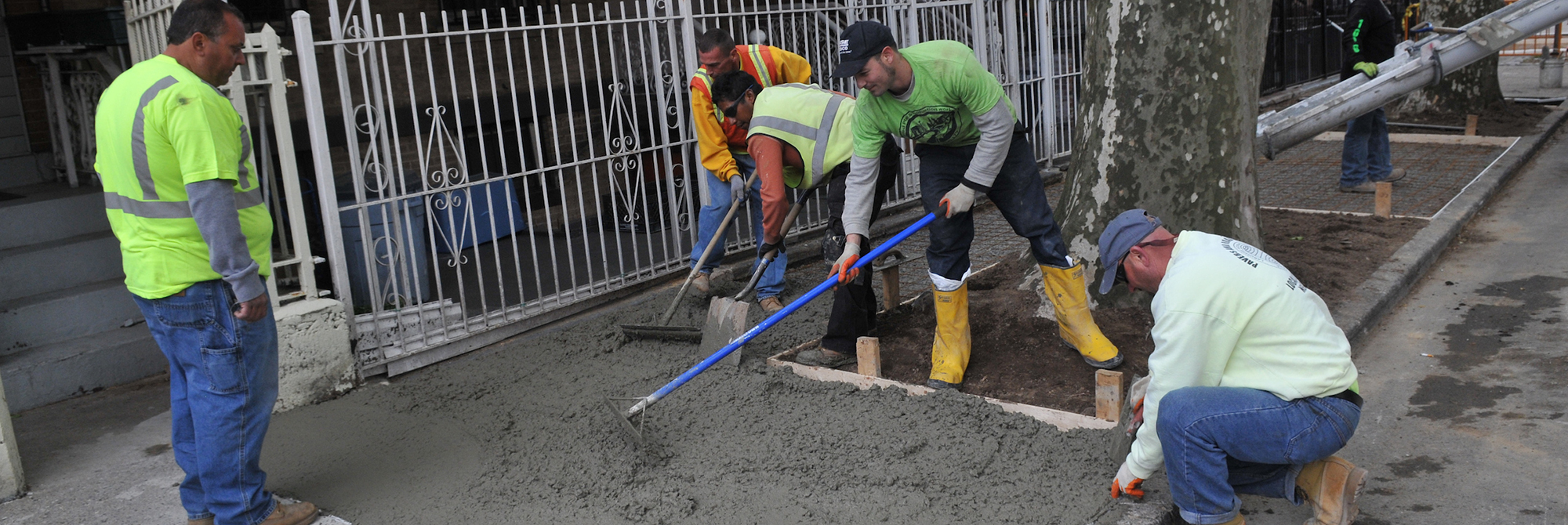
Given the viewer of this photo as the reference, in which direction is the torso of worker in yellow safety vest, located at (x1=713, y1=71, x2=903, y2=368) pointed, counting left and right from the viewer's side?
facing to the left of the viewer

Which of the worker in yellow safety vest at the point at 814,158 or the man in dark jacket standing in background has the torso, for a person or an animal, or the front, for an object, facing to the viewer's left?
the worker in yellow safety vest

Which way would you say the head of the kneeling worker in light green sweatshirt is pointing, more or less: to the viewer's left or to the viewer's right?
to the viewer's left

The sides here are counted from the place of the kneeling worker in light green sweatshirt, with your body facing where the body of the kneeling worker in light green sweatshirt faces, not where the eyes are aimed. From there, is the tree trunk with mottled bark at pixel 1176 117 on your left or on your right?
on your right

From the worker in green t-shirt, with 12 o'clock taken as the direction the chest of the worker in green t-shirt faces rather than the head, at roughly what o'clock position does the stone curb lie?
The stone curb is roughly at 6 o'clock from the worker in green t-shirt.

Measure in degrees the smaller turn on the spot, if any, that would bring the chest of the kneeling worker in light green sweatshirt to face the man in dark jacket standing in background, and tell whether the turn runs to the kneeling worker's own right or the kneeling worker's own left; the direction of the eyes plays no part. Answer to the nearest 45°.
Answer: approximately 90° to the kneeling worker's own right

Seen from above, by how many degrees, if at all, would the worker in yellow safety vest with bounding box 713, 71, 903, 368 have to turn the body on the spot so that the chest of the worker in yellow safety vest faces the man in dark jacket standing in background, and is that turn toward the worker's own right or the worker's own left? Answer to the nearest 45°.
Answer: approximately 135° to the worker's own right

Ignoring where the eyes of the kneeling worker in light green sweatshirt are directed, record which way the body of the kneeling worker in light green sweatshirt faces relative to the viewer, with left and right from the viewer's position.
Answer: facing to the left of the viewer
